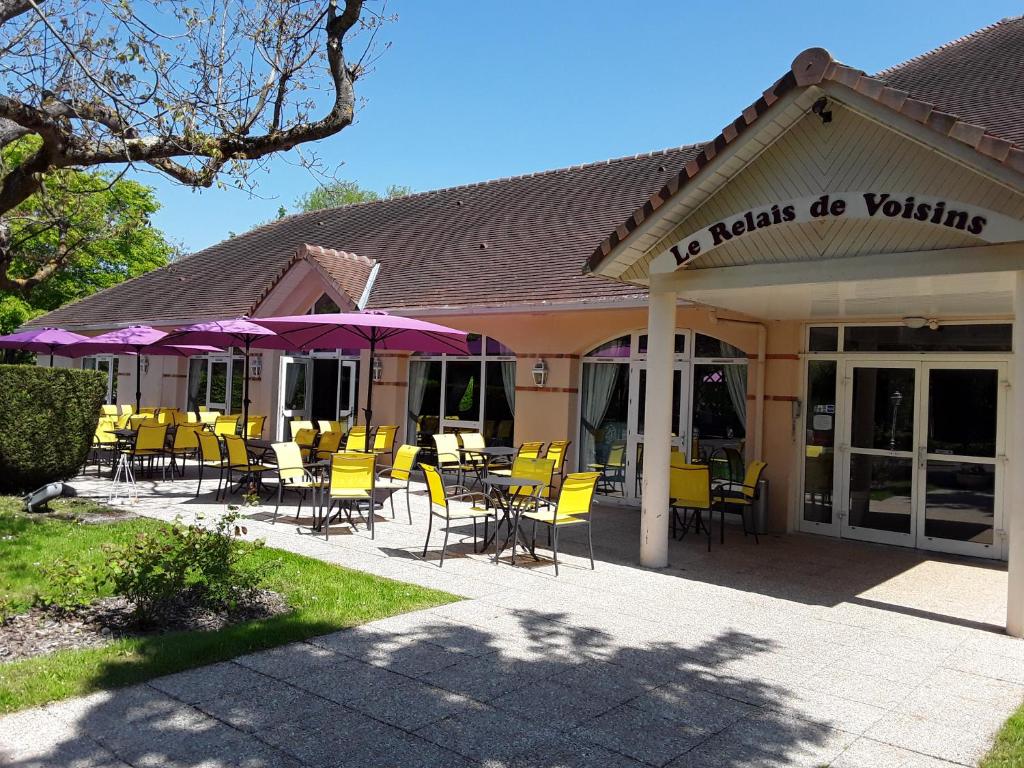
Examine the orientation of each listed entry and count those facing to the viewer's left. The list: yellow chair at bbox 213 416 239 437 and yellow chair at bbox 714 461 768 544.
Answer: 1

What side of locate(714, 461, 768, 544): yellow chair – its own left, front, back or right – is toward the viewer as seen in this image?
left

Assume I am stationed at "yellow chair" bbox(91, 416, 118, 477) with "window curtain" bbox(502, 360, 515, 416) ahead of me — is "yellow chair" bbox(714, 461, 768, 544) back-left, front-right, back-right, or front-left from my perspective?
front-right

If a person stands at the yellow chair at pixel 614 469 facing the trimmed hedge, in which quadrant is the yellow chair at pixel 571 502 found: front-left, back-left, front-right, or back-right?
front-left

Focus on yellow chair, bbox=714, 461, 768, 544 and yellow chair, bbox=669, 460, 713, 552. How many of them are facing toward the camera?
0

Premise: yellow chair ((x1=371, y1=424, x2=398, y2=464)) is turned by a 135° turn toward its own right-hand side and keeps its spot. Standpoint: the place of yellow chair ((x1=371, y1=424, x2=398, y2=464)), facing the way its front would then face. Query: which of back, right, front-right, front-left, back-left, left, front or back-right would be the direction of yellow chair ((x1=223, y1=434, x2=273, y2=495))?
back-left

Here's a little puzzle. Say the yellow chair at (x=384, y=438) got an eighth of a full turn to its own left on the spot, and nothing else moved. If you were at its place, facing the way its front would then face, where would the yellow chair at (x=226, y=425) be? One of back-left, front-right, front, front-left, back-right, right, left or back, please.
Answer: back-right

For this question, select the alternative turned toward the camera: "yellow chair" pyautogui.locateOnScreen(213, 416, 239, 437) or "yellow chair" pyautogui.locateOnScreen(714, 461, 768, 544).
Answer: "yellow chair" pyautogui.locateOnScreen(213, 416, 239, 437)

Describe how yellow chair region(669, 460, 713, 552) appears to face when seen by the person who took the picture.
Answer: facing away from the viewer and to the right of the viewer

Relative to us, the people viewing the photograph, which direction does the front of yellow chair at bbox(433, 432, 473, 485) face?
facing the viewer and to the right of the viewer

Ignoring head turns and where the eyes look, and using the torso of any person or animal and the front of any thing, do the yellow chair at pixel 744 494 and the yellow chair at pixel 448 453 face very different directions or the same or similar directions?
very different directions

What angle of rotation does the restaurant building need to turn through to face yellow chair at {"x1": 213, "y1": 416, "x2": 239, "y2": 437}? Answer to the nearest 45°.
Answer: approximately 90° to its right

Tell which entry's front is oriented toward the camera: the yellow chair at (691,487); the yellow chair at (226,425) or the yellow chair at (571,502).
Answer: the yellow chair at (226,425)

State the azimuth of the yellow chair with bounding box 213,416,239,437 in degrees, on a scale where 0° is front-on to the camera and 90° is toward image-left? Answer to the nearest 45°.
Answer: approximately 0°

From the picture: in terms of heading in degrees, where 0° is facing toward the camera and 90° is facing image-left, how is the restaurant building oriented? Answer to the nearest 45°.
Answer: approximately 45°
